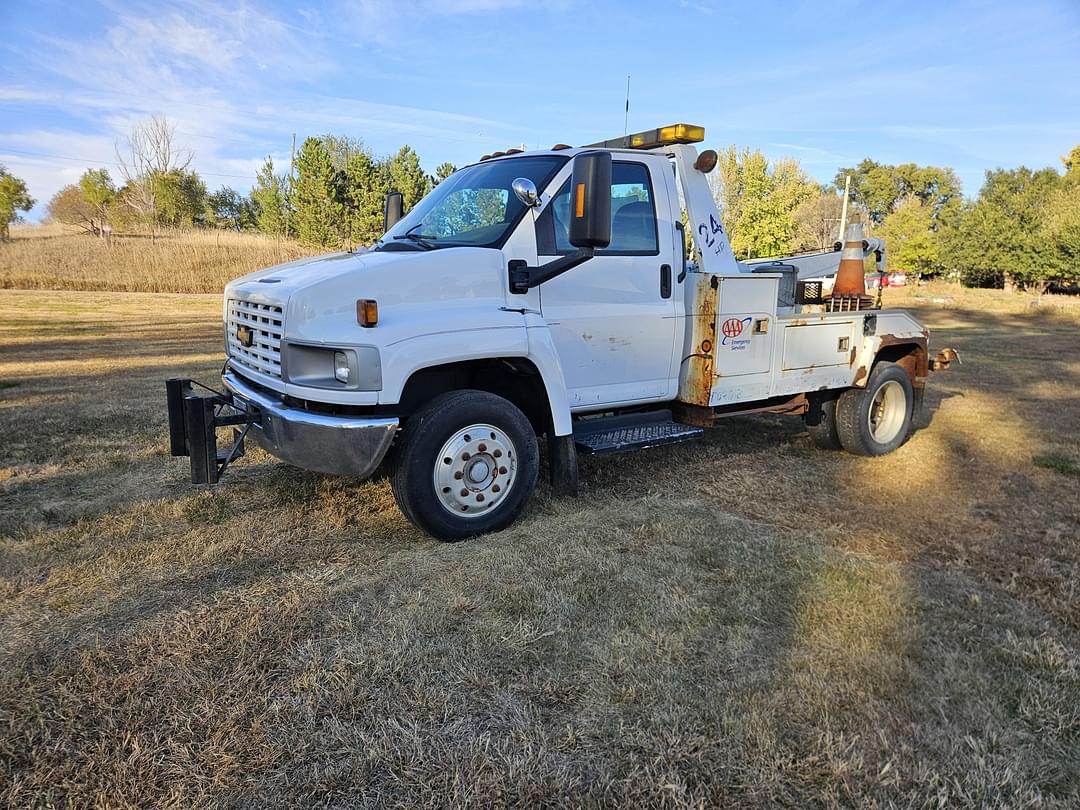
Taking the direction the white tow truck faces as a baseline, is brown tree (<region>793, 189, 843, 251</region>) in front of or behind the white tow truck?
behind

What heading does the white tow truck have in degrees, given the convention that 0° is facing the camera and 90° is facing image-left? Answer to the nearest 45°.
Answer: approximately 45°

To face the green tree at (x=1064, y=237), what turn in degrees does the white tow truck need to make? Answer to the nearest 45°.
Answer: approximately 180°

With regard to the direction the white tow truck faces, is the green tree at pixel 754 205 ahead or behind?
behind

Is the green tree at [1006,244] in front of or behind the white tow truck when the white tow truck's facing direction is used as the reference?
behind

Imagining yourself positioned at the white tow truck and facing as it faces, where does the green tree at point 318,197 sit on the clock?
The green tree is roughly at 4 o'clock from the white tow truck.

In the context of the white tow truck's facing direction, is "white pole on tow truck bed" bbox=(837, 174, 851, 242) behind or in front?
behind

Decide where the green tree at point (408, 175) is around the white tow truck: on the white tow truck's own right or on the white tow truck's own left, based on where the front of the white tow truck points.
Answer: on the white tow truck's own right
